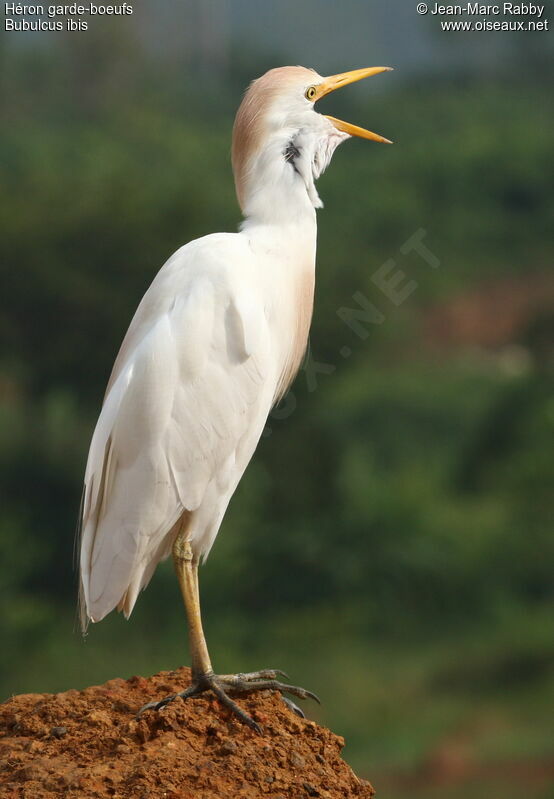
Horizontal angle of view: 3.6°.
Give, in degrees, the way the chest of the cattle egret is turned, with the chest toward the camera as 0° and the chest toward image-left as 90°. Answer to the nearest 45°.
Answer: approximately 270°
